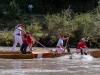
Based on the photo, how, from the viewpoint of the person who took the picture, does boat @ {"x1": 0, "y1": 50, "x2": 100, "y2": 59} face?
facing to the right of the viewer
